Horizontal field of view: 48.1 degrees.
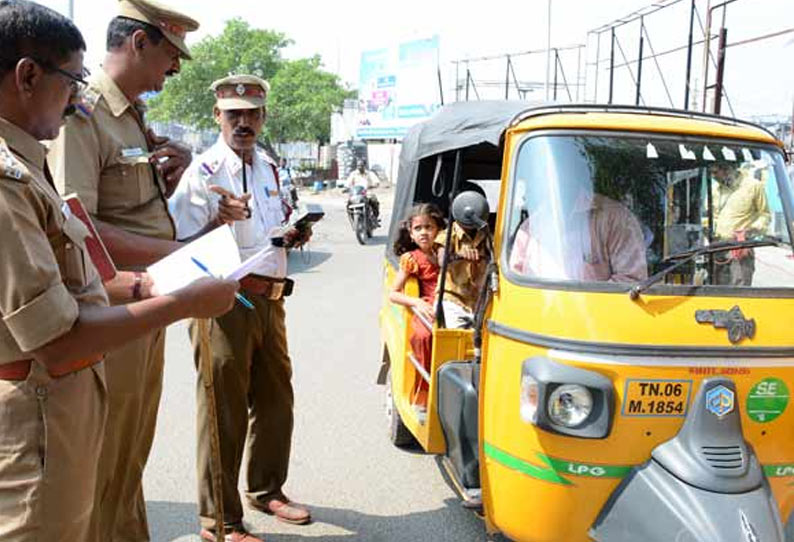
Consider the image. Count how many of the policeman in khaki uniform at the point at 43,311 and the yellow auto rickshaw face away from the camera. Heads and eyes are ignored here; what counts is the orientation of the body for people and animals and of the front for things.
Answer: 0

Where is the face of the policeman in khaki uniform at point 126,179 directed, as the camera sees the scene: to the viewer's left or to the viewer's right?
to the viewer's right

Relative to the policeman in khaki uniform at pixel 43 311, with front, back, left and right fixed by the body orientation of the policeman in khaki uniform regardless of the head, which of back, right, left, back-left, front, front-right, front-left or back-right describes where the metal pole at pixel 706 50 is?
front-left

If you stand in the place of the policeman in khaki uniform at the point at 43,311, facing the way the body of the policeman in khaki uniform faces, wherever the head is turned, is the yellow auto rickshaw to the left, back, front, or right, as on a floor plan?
front

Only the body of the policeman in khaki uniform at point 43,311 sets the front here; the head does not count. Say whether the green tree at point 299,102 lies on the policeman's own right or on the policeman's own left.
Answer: on the policeman's own left

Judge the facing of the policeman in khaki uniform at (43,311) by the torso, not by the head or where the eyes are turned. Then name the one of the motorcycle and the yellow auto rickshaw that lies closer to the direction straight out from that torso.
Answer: the yellow auto rickshaw

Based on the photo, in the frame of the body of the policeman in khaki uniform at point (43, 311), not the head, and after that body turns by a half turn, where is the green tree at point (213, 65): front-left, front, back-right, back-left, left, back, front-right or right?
right

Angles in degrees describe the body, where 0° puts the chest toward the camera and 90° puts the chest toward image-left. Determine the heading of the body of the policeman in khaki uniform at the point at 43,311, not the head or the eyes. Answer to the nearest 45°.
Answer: approximately 270°

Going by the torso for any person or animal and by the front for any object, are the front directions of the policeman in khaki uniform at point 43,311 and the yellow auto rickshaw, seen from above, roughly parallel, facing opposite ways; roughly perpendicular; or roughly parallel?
roughly perpendicular

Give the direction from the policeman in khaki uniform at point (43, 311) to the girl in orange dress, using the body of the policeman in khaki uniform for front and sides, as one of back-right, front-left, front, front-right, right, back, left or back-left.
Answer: front-left

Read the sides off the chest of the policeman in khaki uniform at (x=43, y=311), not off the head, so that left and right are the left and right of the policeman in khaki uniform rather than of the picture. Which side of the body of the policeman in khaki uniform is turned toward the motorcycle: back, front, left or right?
left

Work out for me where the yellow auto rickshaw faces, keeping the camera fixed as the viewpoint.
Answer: facing the viewer and to the right of the viewer
